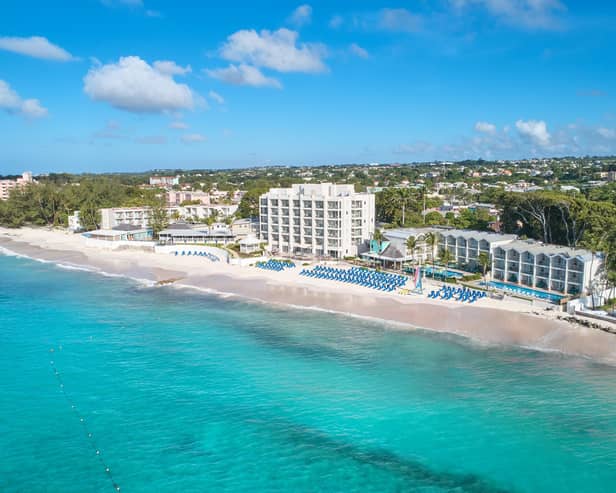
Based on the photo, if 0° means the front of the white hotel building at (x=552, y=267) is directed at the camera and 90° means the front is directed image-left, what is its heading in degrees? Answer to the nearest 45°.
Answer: approximately 45°

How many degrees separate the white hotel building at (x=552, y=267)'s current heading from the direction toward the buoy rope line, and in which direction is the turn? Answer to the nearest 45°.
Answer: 0° — it already faces it
